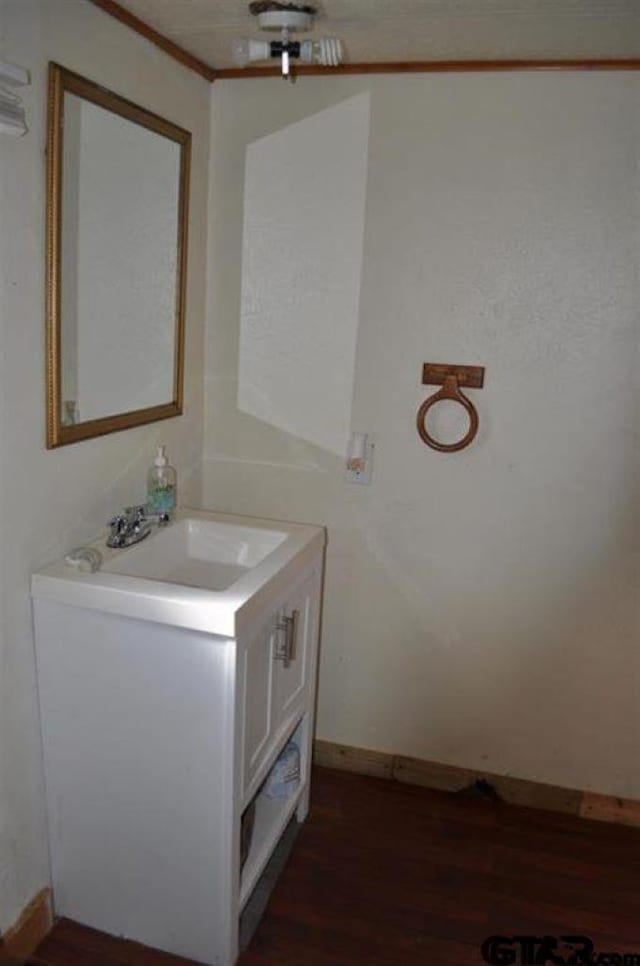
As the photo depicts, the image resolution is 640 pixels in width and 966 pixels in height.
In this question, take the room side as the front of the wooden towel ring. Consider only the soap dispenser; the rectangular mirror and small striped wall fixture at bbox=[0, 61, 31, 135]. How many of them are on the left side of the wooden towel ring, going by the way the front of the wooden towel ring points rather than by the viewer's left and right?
0

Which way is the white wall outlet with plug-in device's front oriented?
toward the camera

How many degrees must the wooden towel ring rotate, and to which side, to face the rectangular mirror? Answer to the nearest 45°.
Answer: approximately 45° to its right

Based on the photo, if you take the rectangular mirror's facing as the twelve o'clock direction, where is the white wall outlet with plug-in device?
The white wall outlet with plug-in device is roughly at 10 o'clock from the rectangular mirror.

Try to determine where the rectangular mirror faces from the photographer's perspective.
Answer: facing the viewer and to the right of the viewer

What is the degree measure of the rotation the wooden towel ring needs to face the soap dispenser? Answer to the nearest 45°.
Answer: approximately 90° to its right

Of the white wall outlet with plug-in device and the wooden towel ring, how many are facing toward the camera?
2

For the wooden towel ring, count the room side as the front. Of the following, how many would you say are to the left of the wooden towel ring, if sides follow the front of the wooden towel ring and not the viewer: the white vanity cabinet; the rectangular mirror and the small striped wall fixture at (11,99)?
0

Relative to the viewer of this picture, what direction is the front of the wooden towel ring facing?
facing the viewer

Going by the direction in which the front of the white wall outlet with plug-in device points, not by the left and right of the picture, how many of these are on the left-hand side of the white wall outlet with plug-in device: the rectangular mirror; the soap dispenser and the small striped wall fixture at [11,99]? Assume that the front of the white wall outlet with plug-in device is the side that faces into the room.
0

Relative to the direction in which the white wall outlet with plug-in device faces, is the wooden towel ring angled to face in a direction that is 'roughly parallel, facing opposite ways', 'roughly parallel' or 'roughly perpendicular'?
roughly parallel
